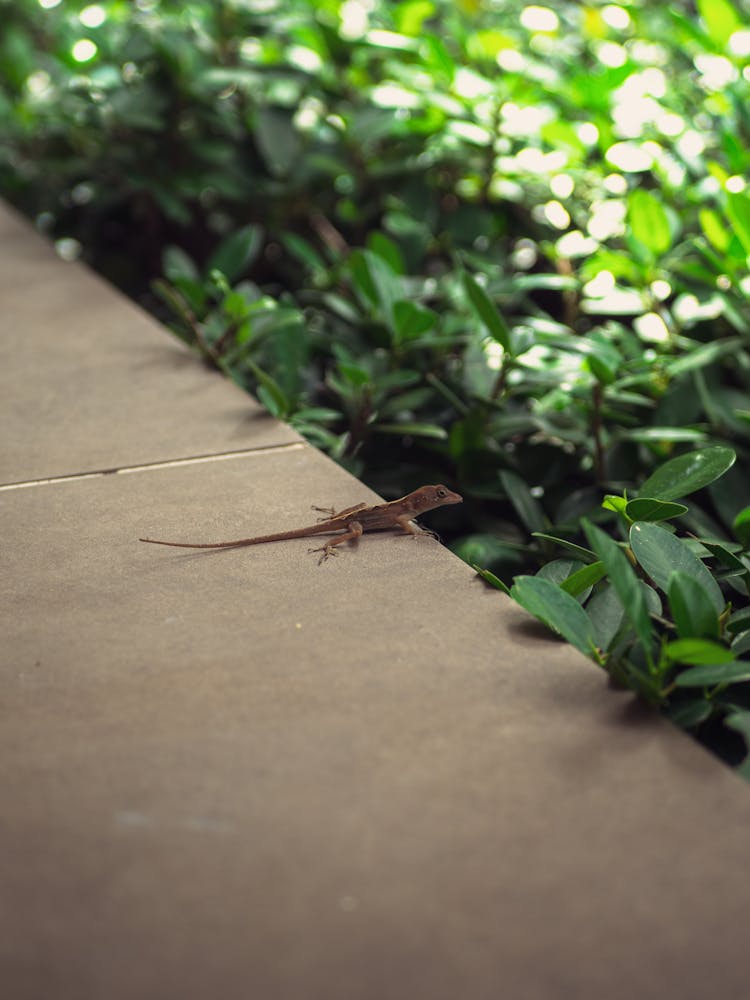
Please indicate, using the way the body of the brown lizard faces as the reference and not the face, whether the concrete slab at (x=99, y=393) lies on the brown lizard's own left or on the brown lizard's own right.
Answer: on the brown lizard's own left

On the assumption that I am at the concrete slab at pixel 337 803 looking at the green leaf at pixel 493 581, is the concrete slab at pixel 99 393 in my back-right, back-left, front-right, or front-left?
front-left

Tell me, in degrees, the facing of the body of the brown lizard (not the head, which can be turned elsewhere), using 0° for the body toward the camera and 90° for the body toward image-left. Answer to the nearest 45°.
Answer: approximately 270°
